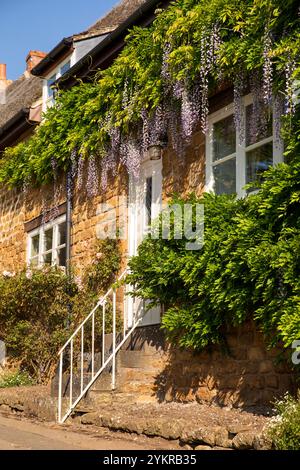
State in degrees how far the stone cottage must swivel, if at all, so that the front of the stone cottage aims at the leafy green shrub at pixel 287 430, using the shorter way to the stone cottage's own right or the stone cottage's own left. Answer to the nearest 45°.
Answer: approximately 45° to the stone cottage's own left

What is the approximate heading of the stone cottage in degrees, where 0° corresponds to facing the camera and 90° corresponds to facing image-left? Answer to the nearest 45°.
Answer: approximately 45°

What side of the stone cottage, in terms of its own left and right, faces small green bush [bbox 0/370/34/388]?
right
